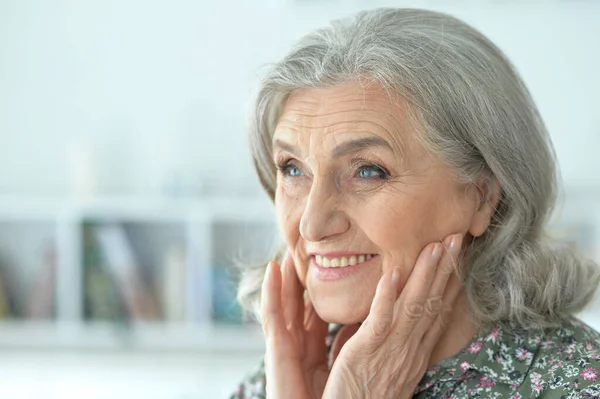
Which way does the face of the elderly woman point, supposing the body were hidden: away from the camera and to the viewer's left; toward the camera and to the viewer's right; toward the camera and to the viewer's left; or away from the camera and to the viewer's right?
toward the camera and to the viewer's left

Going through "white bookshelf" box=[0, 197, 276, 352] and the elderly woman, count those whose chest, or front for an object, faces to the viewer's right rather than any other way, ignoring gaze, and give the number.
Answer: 0

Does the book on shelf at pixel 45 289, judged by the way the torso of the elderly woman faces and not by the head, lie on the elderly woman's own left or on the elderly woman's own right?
on the elderly woman's own right

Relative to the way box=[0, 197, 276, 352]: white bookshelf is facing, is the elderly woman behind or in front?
in front
